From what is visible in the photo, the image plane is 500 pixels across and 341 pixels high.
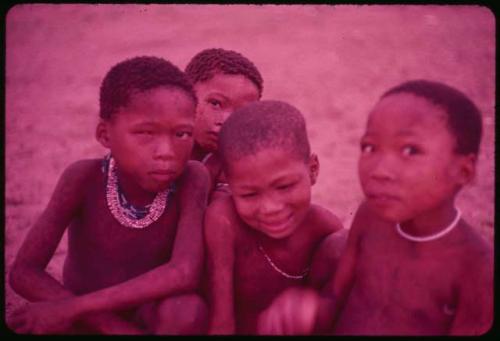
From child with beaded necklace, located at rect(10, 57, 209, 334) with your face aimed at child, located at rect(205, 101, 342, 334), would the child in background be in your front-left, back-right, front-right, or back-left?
front-left

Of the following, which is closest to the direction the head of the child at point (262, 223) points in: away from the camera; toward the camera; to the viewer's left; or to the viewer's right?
toward the camera

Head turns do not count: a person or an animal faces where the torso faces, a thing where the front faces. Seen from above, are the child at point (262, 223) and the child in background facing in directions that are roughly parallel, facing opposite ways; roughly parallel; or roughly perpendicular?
roughly parallel

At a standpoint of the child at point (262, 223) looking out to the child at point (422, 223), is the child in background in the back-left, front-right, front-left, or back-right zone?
back-left

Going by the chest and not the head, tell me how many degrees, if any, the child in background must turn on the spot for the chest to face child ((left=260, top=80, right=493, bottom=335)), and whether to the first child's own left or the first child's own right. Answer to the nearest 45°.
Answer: approximately 45° to the first child's own left

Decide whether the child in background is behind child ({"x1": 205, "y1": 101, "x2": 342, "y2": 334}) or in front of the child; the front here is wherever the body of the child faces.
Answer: behind

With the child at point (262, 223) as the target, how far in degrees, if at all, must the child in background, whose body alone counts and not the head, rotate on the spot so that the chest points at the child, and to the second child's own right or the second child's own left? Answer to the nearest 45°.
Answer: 0° — they already face them

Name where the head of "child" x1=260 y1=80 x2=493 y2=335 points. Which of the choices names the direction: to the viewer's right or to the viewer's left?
to the viewer's left

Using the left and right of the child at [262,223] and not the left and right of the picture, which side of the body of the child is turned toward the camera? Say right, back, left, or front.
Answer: front

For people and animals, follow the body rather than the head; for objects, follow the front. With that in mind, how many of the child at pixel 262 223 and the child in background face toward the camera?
2

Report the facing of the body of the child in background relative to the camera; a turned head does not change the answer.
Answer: toward the camera
